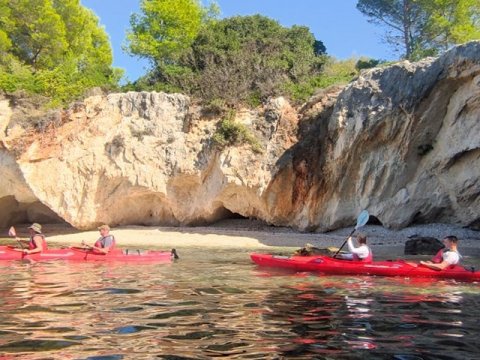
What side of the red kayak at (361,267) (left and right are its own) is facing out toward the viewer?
left

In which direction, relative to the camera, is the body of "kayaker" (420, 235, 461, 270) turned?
to the viewer's left

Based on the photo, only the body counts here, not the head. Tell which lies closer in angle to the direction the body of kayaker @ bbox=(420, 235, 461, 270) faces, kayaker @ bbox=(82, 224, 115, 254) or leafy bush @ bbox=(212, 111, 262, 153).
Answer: the kayaker

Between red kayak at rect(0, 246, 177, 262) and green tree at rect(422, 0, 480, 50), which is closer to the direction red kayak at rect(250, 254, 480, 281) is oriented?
the red kayak
